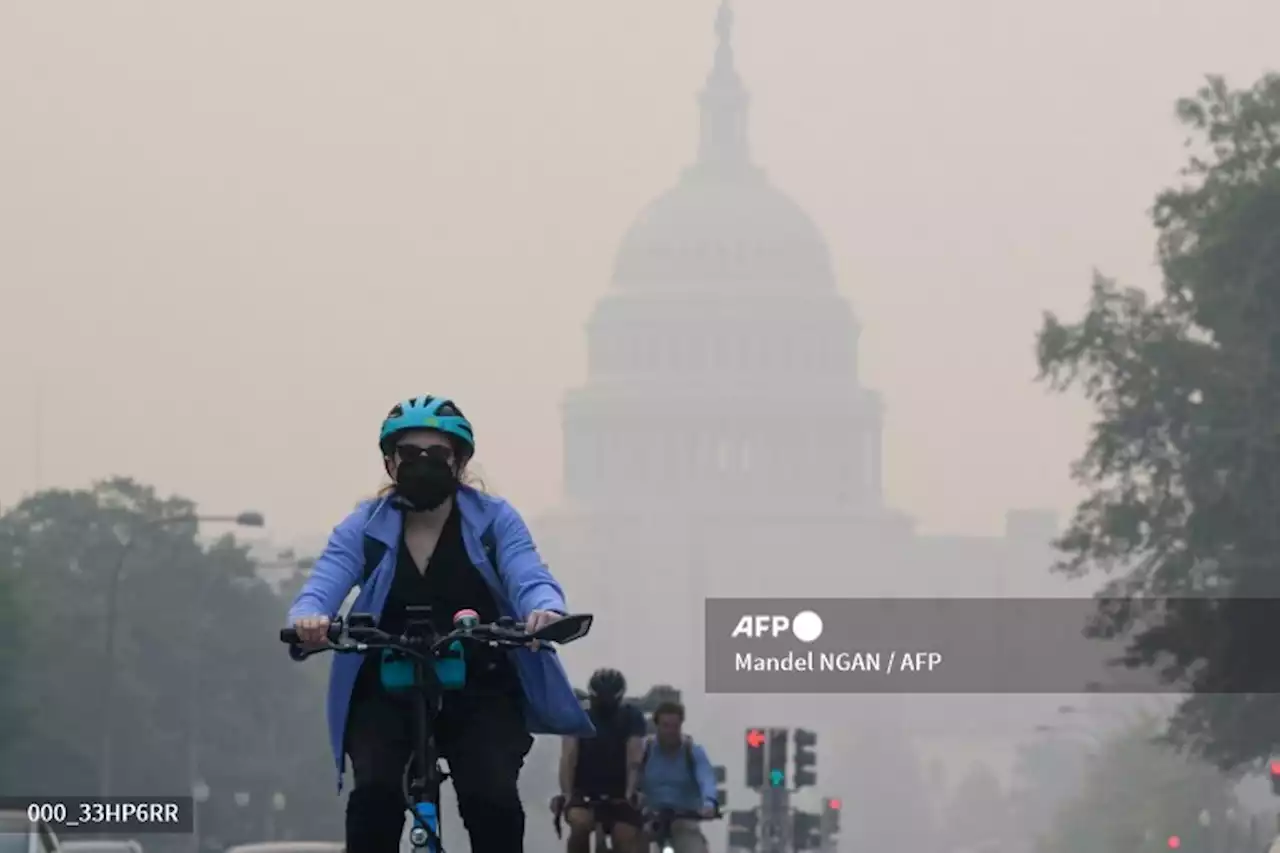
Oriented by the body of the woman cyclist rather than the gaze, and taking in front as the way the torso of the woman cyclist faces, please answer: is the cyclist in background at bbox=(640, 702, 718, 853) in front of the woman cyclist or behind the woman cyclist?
behind

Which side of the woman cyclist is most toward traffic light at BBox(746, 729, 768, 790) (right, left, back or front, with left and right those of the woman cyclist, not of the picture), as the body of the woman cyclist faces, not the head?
back

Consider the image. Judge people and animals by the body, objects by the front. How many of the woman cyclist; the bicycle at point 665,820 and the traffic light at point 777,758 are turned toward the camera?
3

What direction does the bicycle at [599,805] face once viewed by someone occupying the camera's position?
facing the viewer

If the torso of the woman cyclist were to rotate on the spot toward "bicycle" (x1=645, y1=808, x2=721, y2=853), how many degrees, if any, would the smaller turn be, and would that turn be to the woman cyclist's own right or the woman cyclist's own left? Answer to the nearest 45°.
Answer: approximately 180°

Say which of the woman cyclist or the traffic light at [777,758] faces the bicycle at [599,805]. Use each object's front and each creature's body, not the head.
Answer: the traffic light

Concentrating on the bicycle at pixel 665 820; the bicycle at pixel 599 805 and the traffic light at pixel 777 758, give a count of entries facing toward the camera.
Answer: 3

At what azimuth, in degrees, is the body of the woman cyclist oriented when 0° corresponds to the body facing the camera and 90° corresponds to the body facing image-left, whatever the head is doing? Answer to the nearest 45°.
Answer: approximately 0°

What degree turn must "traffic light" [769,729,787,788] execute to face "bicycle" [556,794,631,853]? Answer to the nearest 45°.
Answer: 0° — it already faces it

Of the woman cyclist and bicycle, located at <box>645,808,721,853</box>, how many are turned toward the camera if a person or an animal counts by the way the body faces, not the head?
2

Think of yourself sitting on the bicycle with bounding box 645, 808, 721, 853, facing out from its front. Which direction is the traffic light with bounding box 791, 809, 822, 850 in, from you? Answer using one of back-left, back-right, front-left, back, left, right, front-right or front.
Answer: back

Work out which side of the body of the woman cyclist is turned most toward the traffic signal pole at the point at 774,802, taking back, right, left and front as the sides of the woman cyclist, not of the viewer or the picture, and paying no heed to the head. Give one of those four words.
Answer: back

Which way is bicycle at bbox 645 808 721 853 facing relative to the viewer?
toward the camera
